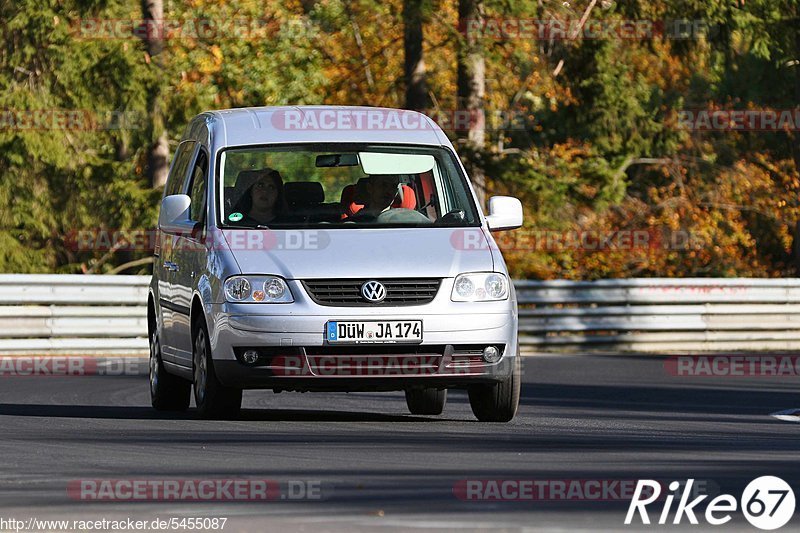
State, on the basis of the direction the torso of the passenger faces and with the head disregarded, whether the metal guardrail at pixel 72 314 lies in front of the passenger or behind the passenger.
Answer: behind

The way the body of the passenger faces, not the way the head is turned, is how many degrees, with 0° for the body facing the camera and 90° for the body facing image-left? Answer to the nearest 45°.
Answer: approximately 0°
